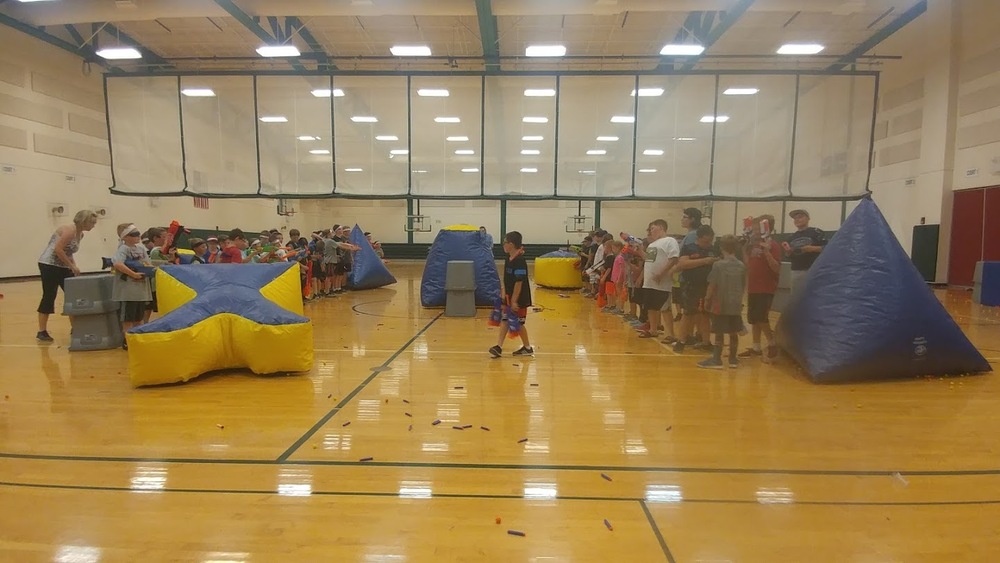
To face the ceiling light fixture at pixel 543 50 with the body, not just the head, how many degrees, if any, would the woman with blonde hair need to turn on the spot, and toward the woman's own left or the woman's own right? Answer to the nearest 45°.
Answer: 0° — they already face it

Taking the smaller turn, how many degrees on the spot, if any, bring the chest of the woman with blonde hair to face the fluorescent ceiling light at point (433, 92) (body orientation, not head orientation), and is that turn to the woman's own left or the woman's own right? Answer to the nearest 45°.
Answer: approximately 45° to the woman's own left

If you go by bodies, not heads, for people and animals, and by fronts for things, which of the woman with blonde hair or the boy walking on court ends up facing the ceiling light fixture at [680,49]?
the woman with blonde hair

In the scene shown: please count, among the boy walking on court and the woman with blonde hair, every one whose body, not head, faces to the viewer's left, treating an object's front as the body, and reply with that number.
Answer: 1

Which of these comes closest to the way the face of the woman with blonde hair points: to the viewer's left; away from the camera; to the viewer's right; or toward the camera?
to the viewer's right

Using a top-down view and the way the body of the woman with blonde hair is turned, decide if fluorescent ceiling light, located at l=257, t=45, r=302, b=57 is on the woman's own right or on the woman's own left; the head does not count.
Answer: on the woman's own left

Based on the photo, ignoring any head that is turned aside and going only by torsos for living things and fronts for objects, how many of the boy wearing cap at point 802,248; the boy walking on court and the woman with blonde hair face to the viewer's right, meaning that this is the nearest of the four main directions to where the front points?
1

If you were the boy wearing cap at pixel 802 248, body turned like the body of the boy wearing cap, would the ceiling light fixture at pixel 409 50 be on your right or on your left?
on your right

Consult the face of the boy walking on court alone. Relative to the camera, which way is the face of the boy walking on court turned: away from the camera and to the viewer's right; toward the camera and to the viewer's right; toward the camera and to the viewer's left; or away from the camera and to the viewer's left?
toward the camera and to the viewer's left

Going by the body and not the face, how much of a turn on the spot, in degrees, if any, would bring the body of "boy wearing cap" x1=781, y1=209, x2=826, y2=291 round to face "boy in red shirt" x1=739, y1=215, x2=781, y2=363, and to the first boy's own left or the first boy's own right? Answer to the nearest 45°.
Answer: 0° — they already face them

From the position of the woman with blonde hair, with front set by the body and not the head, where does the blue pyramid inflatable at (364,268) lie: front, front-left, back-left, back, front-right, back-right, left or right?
front-left

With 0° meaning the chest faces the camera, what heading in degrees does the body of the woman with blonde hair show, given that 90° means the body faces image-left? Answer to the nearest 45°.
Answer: approximately 270°

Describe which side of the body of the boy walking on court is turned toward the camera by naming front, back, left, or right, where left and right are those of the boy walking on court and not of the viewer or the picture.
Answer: left

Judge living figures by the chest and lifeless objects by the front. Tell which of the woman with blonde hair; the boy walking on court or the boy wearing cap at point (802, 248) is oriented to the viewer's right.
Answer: the woman with blonde hair
